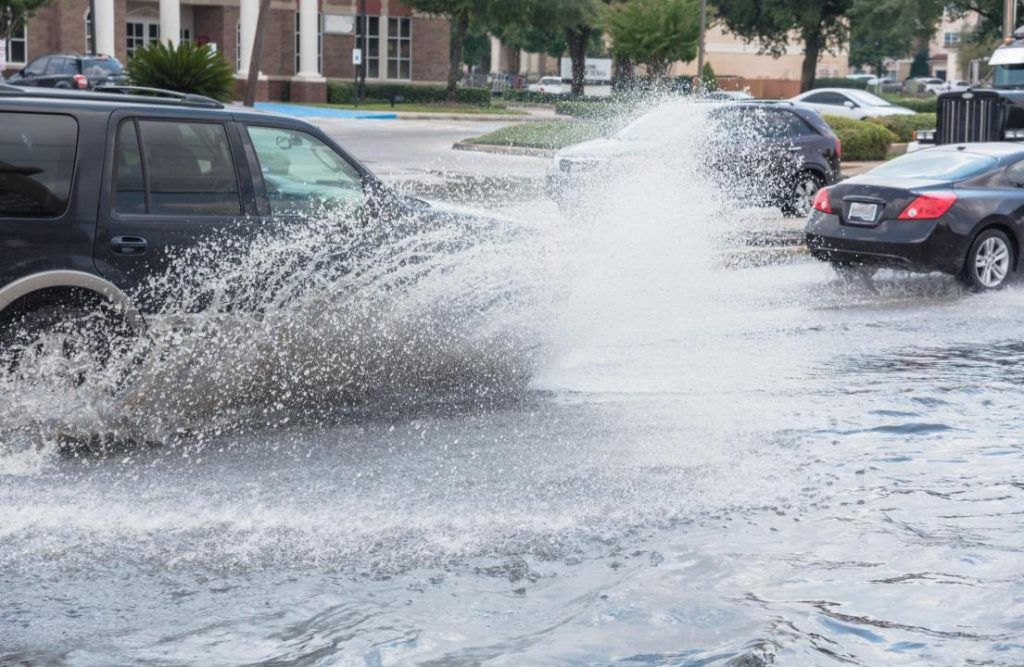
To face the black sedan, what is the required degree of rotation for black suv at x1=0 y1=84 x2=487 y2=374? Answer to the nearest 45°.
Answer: approximately 45° to its left

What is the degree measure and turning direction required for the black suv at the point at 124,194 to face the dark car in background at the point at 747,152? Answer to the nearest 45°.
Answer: approximately 45° to its left

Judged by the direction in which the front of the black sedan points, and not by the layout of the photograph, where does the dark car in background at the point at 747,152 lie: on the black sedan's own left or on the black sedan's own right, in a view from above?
on the black sedan's own left

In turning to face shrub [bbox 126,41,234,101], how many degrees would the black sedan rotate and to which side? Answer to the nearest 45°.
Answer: approximately 90° to its left

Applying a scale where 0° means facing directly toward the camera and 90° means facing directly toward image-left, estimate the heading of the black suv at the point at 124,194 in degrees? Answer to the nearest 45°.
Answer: approximately 270°

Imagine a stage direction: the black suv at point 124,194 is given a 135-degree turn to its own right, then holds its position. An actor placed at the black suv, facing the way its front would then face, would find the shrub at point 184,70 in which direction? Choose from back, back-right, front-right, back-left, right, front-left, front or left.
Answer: back-right

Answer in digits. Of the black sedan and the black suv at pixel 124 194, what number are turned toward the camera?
0

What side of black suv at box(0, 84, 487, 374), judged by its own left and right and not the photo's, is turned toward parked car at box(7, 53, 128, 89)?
left

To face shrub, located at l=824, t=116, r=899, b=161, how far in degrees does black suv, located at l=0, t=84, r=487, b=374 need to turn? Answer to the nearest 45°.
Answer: approximately 45° to its left

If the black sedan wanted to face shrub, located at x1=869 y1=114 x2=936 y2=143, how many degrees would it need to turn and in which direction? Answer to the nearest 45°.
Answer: approximately 45° to its left

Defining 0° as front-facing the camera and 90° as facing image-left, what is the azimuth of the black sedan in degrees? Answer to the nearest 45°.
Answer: approximately 225°
